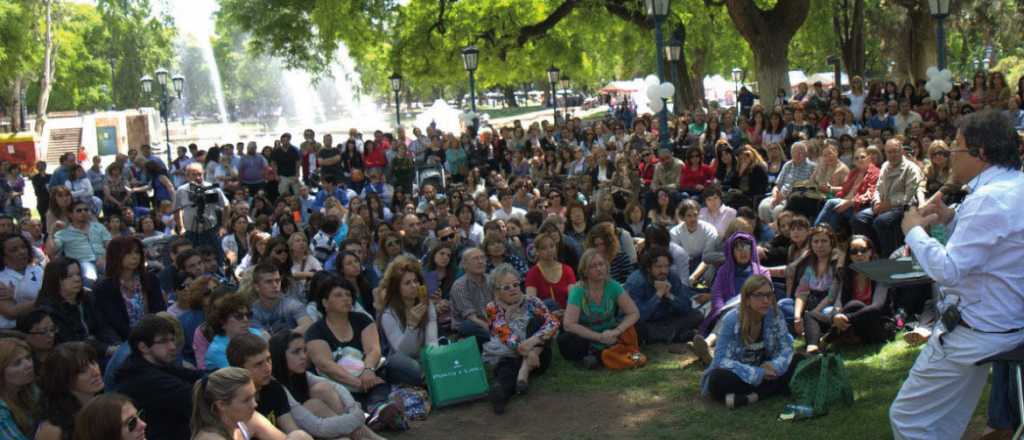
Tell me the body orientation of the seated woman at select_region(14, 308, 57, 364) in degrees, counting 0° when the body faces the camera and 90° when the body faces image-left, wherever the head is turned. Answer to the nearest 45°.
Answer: approximately 315°

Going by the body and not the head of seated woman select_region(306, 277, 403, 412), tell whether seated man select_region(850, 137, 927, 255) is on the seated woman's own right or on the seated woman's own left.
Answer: on the seated woman's own left

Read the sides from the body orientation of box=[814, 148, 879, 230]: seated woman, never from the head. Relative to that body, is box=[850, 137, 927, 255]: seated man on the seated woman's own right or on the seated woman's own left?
on the seated woman's own left

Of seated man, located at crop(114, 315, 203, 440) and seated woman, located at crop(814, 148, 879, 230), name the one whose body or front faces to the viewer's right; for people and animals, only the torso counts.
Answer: the seated man

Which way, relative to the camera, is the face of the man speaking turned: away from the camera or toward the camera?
away from the camera

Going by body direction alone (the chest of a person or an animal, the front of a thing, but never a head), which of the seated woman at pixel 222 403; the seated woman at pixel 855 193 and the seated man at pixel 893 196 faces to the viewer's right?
the seated woman at pixel 222 403

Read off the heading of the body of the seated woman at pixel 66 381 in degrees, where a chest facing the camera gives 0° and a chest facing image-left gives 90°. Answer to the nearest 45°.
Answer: approximately 270°

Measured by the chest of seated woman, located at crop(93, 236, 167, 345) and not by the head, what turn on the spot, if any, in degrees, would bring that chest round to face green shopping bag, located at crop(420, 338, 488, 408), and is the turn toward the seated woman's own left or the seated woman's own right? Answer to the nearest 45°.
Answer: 0° — they already face it

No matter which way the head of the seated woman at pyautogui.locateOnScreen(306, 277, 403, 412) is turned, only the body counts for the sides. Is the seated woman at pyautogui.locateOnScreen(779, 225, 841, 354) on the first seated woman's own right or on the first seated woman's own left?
on the first seated woman's own left

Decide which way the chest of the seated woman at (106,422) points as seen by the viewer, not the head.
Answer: to the viewer's right
